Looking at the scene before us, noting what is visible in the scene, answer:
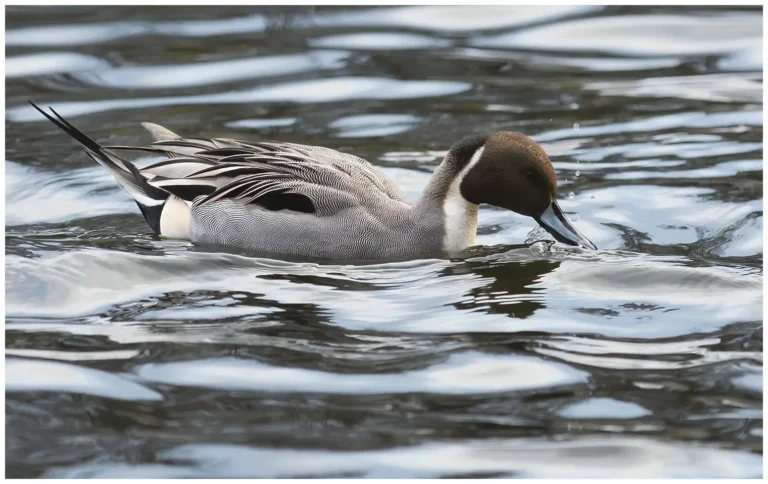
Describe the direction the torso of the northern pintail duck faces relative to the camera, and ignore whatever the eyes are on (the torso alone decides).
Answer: to the viewer's right
